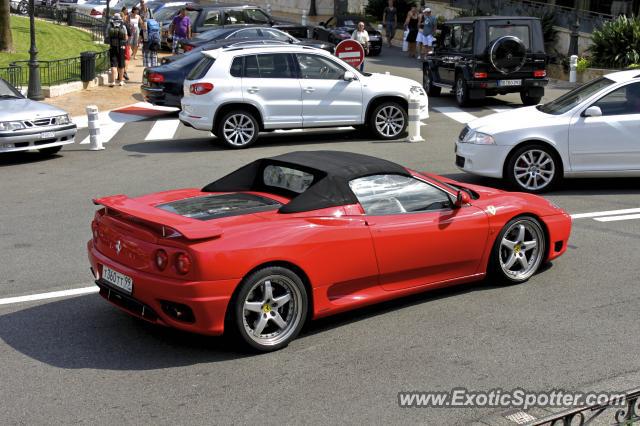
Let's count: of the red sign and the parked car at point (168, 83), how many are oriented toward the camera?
1

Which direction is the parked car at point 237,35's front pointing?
to the viewer's right

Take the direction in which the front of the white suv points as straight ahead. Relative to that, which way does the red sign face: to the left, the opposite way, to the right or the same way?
to the right

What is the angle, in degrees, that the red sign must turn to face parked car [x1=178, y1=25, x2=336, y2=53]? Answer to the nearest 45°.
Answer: approximately 135° to its right

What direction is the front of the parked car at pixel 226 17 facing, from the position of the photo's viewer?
facing to the right of the viewer

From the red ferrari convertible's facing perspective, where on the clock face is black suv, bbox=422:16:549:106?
The black suv is roughly at 11 o'clock from the red ferrari convertible.

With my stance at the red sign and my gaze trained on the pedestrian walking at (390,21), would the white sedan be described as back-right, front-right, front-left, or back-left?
back-right

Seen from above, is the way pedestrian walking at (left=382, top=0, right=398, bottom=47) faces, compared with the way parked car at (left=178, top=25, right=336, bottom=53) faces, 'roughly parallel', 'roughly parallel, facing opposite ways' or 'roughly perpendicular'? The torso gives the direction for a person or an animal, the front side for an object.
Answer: roughly perpendicular

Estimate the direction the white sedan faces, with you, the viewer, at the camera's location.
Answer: facing to the left of the viewer

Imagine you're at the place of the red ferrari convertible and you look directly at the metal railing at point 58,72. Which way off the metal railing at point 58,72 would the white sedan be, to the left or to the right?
right

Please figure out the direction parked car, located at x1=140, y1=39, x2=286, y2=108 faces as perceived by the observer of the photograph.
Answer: facing away from the viewer and to the right of the viewer
